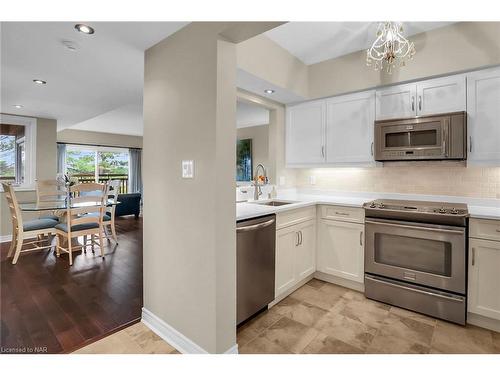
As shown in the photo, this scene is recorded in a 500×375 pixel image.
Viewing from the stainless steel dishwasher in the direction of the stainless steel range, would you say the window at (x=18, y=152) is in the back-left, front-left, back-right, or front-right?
back-left

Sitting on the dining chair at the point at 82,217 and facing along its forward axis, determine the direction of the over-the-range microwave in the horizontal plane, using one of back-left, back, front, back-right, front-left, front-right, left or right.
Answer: back

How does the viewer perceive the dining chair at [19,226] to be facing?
facing away from the viewer and to the right of the viewer

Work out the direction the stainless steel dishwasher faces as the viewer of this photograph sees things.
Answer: facing the viewer and to the right of the viewer

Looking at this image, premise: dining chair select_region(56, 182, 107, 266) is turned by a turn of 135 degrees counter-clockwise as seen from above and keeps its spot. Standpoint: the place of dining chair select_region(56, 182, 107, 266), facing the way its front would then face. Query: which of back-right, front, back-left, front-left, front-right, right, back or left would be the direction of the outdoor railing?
back

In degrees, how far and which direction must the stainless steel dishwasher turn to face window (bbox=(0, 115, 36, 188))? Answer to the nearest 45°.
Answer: approximately 180°

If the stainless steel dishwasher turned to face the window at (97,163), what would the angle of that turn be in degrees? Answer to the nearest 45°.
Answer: approximately 180°

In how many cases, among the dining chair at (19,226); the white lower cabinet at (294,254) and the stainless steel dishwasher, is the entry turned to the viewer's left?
0

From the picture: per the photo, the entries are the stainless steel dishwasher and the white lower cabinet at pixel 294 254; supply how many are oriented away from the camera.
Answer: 0

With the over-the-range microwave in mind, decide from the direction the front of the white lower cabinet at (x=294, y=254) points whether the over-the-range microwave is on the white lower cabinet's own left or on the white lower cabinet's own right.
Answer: on the white lower cabinet's own left

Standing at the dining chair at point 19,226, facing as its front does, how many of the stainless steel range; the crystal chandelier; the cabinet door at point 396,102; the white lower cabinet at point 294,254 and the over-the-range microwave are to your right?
5

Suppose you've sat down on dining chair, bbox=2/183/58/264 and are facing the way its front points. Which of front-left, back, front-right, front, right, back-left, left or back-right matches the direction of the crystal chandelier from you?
right

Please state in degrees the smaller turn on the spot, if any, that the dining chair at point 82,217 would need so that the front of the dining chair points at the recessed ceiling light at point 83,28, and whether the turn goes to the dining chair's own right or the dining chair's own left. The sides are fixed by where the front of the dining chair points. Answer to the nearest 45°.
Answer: approximately 135° to the dining chair's own left

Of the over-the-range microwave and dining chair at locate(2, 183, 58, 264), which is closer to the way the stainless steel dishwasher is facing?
the over-the-range microwave

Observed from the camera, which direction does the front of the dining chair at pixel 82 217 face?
facing away from the viewer and to the left of the viewer

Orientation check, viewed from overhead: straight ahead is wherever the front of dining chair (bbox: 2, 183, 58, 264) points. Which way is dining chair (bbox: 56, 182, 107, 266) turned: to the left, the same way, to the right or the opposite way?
to the left
